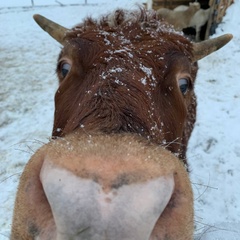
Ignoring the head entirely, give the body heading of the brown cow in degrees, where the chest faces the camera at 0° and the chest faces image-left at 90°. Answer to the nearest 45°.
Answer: approximately 0°
